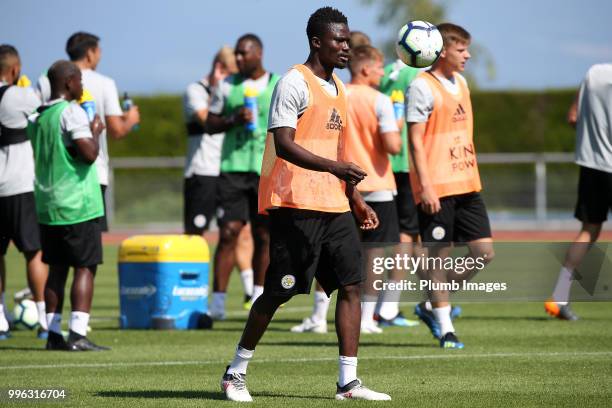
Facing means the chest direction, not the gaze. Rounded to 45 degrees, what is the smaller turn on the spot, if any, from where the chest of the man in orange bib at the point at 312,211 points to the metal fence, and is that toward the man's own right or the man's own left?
approximately 135° to the man's own left

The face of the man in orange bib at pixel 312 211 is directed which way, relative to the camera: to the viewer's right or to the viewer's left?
to the viewer's right

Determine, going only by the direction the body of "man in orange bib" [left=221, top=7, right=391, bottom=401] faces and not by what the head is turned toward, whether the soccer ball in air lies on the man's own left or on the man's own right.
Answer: on the man's own left

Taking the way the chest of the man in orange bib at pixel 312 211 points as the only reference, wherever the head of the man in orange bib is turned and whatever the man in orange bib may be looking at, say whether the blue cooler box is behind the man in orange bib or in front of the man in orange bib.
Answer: behind

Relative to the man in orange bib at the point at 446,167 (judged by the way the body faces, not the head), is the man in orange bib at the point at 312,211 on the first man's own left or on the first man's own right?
on the first man's own right

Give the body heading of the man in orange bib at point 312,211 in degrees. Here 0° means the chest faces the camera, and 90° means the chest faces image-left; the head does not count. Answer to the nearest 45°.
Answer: approximately 315°
